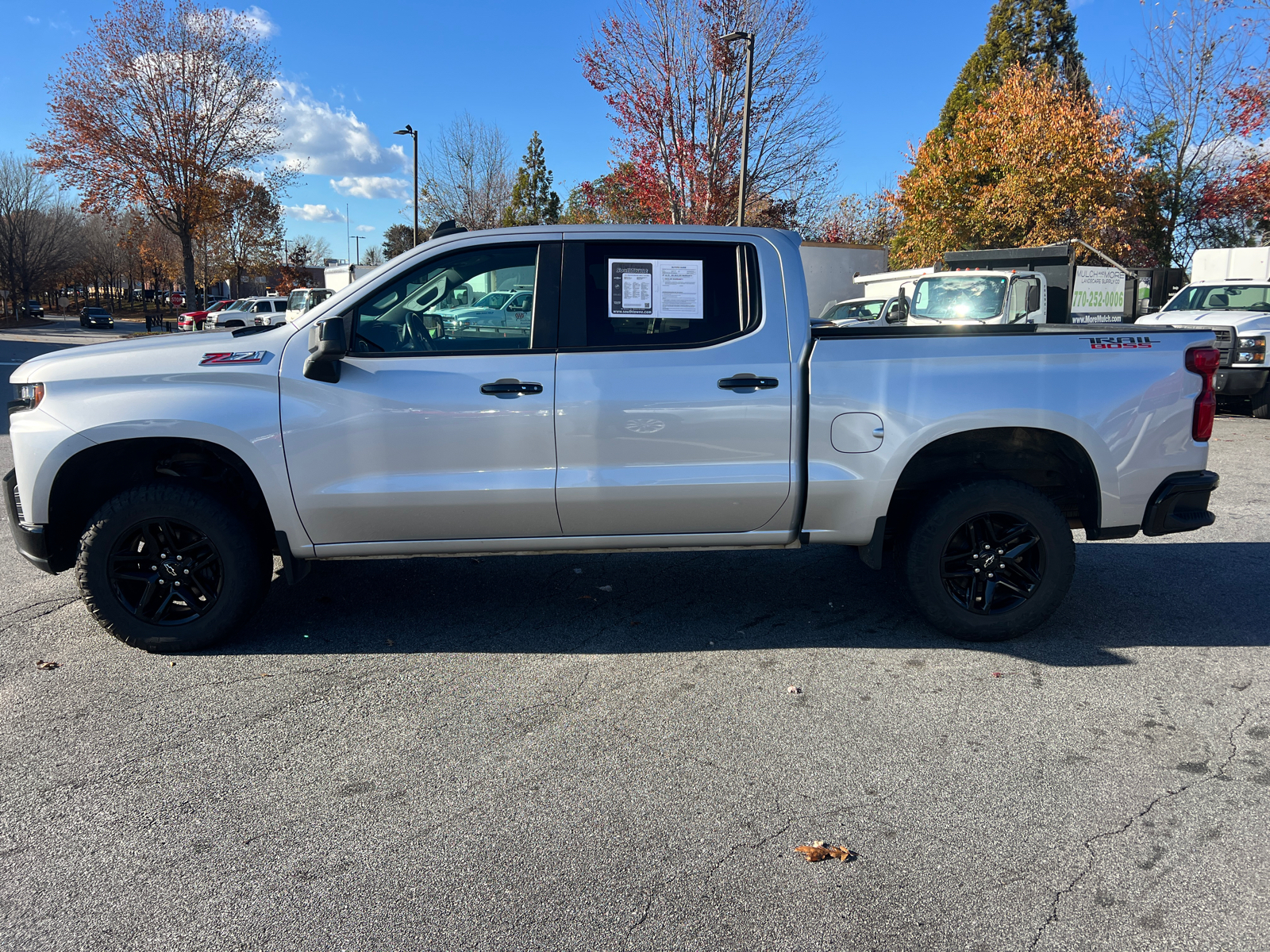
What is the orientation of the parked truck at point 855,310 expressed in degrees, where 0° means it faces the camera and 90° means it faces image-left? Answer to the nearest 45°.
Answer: approximately 45°

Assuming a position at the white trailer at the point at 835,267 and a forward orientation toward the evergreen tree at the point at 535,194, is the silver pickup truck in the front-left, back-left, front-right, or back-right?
back-left

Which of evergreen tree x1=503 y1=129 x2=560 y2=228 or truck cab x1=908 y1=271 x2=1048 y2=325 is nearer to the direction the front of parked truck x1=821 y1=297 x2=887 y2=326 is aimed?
the truck cab

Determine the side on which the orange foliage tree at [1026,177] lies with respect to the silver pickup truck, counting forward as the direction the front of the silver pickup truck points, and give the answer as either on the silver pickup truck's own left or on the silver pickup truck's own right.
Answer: on the silver pickup truck's own right

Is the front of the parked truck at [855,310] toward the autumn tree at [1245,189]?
no

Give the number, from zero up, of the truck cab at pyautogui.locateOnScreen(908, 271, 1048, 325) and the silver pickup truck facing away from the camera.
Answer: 0

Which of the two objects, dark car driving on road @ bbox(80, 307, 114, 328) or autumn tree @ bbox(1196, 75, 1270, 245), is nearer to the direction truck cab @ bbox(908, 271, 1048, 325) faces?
the dark car driving on road

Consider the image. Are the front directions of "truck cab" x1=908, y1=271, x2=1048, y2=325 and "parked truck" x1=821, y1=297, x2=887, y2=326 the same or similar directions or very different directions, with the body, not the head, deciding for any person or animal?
same or similar directions

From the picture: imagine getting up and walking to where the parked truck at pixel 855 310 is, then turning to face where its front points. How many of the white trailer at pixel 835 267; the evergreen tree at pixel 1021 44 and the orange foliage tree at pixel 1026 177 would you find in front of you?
0

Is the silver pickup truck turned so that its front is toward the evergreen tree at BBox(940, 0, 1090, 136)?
no

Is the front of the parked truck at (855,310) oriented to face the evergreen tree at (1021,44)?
no

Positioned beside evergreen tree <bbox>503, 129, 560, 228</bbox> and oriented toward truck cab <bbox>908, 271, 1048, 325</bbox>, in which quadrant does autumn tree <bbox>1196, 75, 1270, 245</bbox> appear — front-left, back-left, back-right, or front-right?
front-left

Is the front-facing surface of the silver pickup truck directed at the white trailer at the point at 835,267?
no

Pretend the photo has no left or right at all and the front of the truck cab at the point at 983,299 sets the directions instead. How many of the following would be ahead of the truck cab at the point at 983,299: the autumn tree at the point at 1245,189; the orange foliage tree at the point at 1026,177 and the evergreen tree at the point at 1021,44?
0

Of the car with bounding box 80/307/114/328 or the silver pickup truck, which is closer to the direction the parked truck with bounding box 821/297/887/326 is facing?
the silver pickup truck

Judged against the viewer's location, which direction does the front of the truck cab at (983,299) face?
facing the viewer and to the left of the viewer

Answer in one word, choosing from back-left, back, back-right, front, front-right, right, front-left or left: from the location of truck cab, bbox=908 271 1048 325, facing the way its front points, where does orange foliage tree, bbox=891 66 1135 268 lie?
back-right

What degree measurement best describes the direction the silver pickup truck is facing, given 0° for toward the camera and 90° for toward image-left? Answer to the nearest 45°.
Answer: approximately 90°
